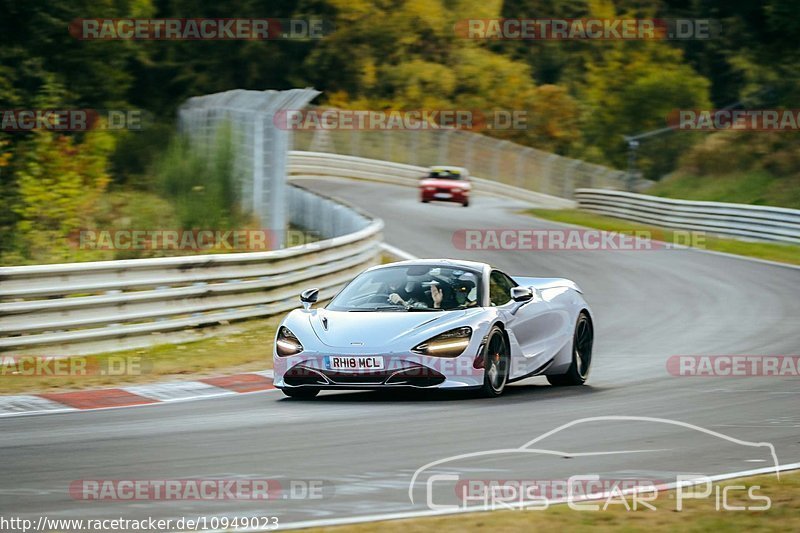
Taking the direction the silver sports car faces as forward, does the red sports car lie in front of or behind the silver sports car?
behind

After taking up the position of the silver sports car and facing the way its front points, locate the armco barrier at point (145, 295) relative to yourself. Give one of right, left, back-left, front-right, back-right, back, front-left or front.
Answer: right

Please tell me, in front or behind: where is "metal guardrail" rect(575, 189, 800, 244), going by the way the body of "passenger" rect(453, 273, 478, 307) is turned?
behind

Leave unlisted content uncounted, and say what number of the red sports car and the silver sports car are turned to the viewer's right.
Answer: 0

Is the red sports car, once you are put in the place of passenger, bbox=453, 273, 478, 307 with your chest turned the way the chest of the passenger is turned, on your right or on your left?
on your right

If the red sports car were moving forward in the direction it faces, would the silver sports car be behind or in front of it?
in front

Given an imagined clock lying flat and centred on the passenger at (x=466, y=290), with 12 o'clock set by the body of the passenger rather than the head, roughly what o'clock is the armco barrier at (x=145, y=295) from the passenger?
The armco barrier is roughly at 3 o'clock from the passenger.

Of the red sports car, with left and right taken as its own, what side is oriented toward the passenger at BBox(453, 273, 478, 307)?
front

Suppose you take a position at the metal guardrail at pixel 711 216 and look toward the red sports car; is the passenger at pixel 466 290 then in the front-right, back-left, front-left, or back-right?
back-left

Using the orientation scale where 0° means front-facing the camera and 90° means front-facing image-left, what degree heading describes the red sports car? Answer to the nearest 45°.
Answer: approximately 0°
